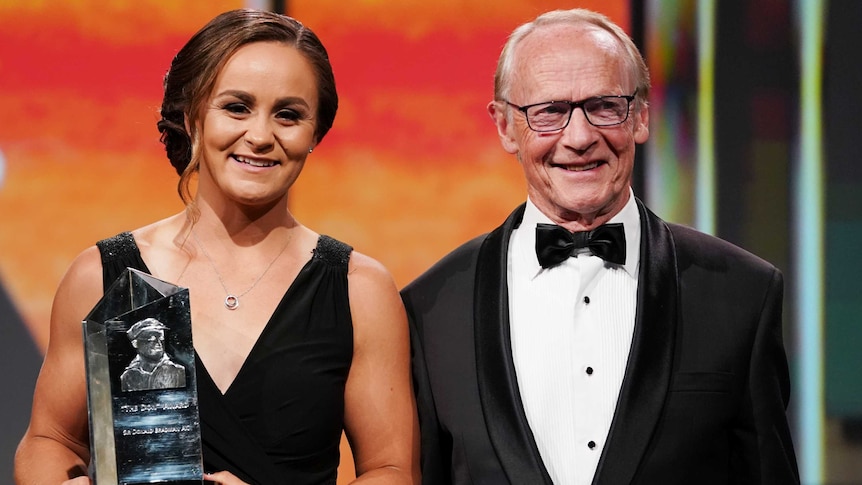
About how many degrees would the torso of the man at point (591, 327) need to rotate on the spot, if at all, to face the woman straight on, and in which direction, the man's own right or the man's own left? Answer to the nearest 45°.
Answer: approximately 90° to the man's own right

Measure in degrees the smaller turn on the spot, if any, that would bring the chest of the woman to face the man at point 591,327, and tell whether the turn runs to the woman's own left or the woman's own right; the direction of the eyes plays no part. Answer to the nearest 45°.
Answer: approximately 90° to the woman's own left

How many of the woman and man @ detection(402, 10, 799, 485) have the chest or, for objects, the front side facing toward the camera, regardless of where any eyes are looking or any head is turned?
2

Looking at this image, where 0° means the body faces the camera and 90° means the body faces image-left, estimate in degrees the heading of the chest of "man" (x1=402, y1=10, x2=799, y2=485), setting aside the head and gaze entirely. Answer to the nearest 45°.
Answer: approximately 0°
